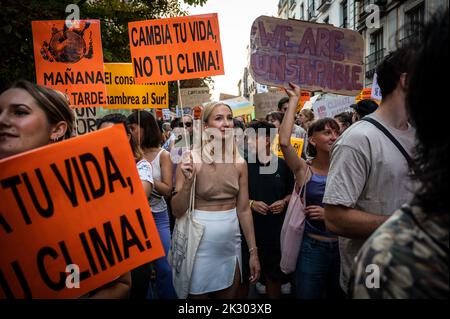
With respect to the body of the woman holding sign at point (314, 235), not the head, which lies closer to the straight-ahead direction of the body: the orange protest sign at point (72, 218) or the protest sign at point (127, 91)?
the orange protest sign

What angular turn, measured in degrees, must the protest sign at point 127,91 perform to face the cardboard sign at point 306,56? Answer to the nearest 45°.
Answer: approximately 45° to its left

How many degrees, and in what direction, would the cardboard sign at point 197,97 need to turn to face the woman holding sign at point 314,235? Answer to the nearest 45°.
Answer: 0° — it already faces them

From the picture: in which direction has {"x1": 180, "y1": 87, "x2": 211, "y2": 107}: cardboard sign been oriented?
toward the camera

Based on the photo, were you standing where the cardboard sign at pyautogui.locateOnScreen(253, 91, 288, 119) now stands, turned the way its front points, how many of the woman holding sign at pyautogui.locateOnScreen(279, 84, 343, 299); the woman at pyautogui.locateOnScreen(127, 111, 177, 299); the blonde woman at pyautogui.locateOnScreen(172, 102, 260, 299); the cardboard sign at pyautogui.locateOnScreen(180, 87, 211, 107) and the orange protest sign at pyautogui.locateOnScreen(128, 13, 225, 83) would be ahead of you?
4

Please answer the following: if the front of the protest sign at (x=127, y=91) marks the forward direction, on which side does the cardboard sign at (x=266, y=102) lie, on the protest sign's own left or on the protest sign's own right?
on the protest sign's own left

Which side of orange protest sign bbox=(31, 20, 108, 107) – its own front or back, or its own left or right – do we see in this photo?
front

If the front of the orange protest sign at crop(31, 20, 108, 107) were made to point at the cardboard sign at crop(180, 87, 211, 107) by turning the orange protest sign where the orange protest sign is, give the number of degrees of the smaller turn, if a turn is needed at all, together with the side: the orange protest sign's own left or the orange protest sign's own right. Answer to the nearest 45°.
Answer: approximately 135° to the orange protest sign's own left

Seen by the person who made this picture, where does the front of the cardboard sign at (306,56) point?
facing the viewer

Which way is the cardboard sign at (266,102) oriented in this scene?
toward the camera

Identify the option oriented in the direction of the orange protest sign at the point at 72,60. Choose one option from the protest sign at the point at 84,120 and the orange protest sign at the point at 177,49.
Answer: the protest sign

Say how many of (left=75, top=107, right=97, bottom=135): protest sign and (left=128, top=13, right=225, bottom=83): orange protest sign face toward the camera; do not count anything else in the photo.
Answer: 2
